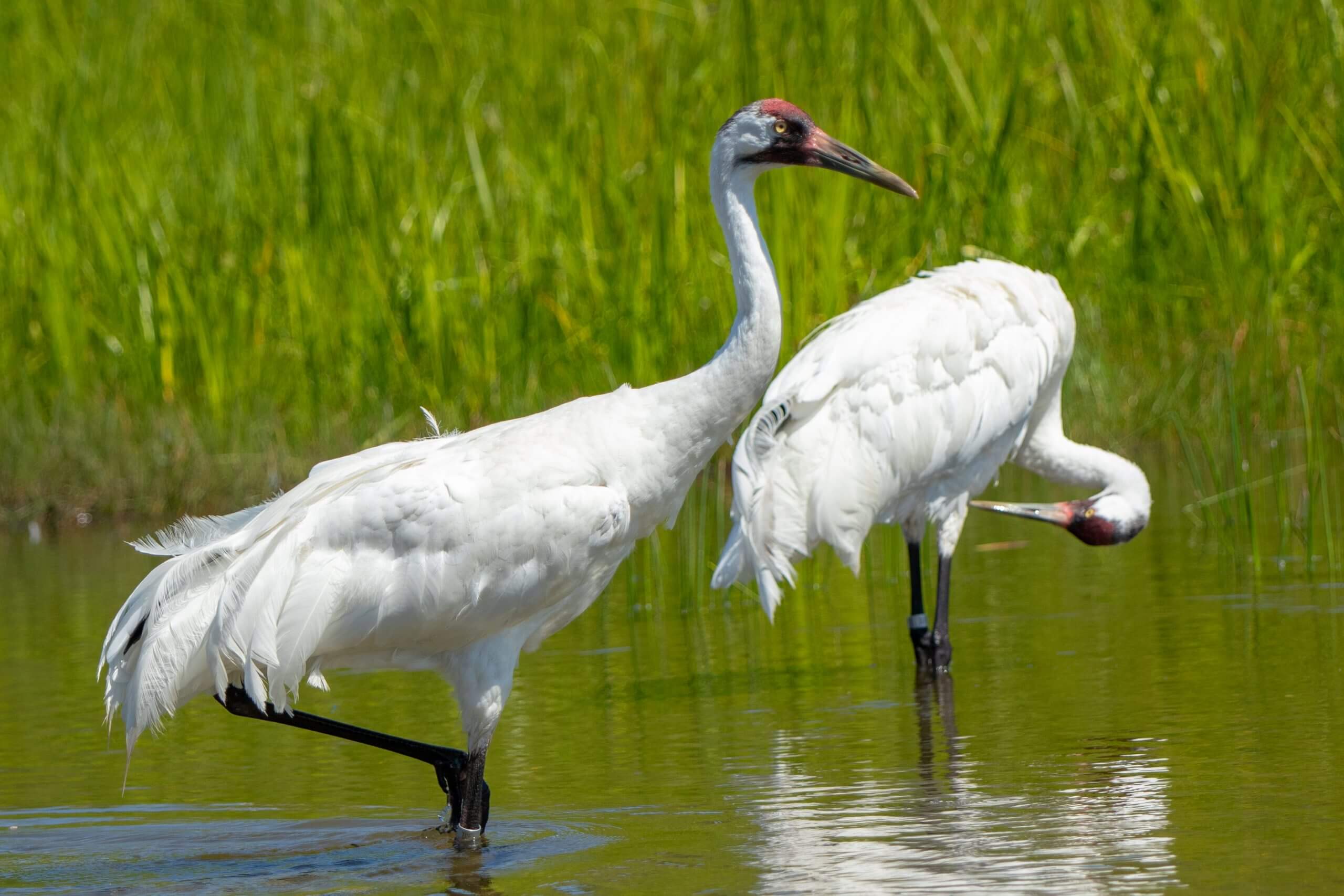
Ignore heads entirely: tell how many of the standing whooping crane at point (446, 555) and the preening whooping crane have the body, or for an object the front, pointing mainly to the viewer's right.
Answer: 2

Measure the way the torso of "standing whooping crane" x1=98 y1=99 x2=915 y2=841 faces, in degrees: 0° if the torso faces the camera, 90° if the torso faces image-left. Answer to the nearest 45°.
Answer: approximately 270°

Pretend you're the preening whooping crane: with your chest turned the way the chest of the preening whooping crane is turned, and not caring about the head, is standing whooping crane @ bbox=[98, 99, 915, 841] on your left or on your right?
on your right

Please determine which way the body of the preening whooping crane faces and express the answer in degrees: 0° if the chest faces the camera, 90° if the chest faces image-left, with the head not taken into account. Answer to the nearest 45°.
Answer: approximately 270°

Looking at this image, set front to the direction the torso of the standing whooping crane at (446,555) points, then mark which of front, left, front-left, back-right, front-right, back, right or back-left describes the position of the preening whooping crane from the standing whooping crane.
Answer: front-left
